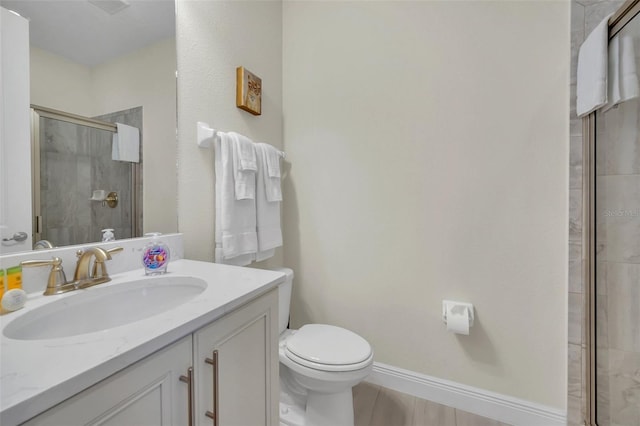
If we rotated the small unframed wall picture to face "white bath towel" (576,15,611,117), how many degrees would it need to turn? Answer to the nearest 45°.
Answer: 0° — it already faces it

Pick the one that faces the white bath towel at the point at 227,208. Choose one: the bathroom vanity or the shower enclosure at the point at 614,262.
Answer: the shower enclosure

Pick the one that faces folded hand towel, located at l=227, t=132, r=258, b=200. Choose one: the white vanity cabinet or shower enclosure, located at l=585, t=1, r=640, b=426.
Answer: the shower enclosure

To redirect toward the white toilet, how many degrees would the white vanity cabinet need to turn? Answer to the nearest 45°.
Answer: approximately 90° to its left

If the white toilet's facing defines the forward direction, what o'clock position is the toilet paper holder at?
The toilet paper holder is roughly at 10 o'clock from the white toilet.
